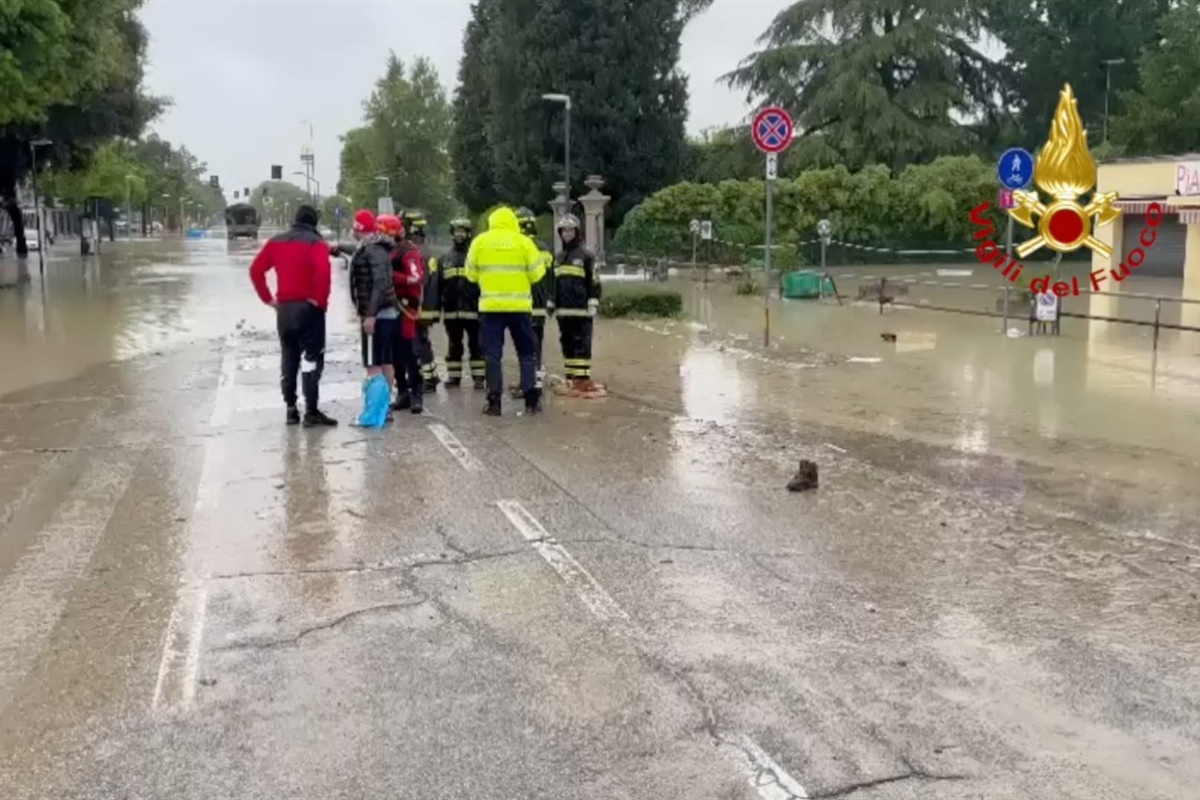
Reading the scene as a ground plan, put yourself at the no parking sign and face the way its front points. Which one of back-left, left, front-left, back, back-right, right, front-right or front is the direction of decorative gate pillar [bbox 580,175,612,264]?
back-right

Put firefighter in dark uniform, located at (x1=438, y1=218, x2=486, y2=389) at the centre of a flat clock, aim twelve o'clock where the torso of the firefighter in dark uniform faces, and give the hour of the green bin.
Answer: The green bin is roughly at 7 o'clock from the firefighter in dark uniform.

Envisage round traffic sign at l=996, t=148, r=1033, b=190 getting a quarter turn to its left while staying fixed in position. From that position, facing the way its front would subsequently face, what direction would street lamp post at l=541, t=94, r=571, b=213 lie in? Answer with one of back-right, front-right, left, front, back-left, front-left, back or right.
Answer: back-left

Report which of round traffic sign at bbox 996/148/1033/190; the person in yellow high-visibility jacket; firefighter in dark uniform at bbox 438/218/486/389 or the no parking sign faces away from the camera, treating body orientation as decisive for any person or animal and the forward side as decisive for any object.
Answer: the person in yellow high-visibility jacket

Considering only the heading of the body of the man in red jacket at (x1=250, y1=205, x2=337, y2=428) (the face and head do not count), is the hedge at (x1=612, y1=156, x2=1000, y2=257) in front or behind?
in front

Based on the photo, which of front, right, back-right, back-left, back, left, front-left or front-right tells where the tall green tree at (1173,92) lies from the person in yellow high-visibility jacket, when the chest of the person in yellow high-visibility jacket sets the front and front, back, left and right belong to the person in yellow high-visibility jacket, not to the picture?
front-right

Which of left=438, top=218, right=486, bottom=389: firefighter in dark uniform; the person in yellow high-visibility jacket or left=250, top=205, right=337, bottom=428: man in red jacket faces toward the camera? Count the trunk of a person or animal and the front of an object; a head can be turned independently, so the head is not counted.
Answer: the firefighter in dark uniform

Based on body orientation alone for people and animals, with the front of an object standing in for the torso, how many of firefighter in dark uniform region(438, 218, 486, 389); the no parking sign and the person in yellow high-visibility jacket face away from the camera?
1

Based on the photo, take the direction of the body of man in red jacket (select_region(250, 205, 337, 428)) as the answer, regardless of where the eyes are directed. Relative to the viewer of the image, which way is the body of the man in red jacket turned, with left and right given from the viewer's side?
facing away from the viewer and to the right of the viewer

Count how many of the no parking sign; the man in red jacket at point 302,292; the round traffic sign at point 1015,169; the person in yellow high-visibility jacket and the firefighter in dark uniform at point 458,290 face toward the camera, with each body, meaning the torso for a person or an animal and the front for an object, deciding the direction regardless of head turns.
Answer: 3

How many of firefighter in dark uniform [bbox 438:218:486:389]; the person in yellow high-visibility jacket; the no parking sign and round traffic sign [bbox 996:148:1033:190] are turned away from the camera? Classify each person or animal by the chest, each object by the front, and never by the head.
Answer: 1
